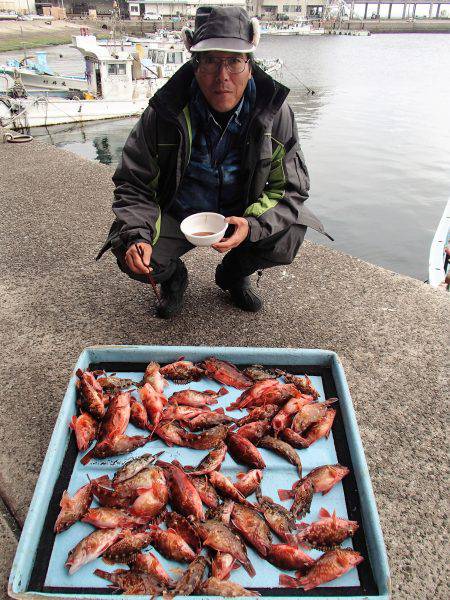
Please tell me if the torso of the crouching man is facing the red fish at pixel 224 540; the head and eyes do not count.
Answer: yes

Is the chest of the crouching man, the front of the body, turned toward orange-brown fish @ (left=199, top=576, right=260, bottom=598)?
yes

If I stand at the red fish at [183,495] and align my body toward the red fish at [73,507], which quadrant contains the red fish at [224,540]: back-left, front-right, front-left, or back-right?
back-left

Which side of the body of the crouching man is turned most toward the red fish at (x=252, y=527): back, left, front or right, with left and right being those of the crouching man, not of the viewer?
front

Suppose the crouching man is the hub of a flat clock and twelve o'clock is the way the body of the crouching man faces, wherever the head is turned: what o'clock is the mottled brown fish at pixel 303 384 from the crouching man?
The mottled brown fish is roughly at 11 o'clock from the crouching man.

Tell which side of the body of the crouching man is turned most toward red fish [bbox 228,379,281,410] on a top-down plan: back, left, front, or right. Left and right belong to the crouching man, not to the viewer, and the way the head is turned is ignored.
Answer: front

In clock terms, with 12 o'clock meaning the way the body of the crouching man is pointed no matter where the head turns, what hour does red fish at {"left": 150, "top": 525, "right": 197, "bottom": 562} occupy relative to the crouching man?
The red fish is roughly at 12 o'clock from the crouching man.

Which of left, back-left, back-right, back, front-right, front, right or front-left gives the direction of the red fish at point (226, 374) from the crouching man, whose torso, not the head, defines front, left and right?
front

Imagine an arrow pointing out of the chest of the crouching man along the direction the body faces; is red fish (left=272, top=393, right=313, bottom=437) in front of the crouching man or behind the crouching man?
in front

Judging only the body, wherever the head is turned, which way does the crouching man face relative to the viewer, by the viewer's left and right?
facing the viewer

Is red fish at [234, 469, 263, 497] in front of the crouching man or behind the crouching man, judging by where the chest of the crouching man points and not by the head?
in front

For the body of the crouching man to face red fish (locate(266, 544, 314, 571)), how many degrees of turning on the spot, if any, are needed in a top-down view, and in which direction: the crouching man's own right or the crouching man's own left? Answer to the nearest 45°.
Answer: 0° — they already face it

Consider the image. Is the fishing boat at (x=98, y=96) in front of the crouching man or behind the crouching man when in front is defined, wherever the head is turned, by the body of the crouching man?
behind

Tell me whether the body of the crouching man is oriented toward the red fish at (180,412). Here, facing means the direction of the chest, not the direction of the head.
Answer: yes

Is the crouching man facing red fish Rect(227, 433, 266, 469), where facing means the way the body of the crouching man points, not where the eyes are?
yes

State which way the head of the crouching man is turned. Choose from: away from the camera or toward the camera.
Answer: toward the camera

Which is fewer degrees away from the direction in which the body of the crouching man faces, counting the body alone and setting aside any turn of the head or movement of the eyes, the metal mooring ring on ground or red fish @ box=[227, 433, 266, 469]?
the red fish

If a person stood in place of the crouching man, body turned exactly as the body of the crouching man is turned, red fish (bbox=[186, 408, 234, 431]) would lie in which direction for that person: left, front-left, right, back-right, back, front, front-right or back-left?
front

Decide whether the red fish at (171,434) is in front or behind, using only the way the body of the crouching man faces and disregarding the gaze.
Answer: in front

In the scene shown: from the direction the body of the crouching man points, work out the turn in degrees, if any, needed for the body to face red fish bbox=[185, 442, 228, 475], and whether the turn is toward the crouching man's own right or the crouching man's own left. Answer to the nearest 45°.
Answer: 0° — they already face it

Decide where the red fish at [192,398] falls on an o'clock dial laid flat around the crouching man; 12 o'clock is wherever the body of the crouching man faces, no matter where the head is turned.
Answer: The red fish is roughly at 12 o'clock from the crouching man.
